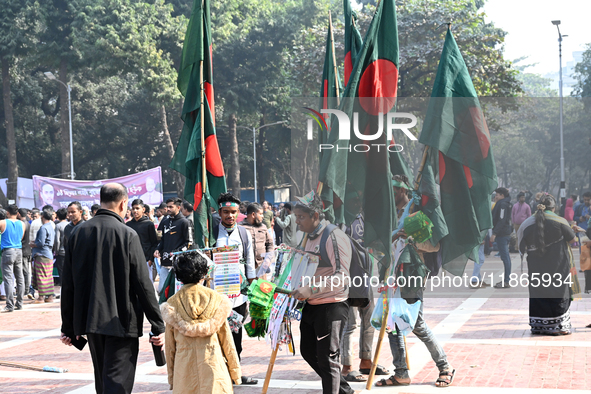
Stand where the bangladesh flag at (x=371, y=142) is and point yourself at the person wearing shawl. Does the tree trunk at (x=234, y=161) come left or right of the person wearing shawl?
left

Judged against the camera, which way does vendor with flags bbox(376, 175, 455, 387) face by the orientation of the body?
to the viewer's left

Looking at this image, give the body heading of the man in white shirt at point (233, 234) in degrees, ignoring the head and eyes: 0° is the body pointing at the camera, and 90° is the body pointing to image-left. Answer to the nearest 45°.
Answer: approximately 0°

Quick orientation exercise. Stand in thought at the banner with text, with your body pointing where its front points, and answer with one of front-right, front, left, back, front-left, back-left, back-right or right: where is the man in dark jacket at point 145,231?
front

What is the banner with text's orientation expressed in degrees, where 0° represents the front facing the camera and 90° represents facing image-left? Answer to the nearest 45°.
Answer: approximately 0°

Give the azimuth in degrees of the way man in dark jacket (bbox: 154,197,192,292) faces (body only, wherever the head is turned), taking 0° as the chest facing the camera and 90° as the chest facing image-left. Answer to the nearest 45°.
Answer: approximately 45°

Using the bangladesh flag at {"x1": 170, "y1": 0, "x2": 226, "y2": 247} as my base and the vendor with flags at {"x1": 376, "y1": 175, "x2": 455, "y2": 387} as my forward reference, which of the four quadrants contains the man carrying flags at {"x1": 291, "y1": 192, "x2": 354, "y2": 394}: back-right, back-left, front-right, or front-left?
front-right

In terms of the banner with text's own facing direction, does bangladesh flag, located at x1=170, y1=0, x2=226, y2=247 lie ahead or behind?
ahead

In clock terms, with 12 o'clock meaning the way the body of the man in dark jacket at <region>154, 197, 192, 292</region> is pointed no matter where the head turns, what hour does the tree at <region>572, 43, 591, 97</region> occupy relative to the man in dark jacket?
The tree is roughly at 6 o'clock from the man in dark jacket.

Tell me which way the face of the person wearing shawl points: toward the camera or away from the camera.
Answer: away from the camera

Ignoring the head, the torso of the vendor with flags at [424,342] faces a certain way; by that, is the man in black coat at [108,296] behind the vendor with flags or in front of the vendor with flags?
in front

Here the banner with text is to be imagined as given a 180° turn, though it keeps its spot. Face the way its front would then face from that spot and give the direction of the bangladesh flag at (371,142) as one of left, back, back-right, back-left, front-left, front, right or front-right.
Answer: back

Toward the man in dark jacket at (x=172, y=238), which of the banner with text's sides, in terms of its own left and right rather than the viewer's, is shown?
front

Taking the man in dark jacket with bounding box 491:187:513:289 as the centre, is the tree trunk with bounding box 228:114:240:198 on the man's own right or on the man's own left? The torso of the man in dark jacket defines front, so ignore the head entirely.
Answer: on the man's own right
